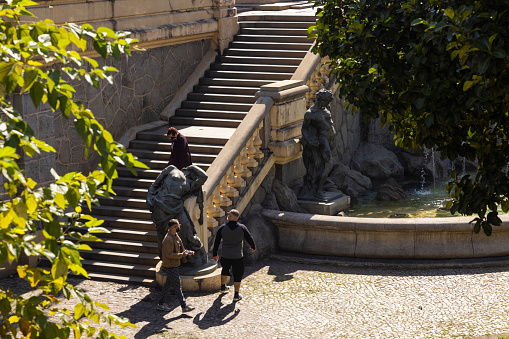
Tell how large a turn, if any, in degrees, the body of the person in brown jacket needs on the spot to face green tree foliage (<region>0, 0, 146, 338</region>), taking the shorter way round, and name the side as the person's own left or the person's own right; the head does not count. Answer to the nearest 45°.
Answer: approximately 90° to the person's own right

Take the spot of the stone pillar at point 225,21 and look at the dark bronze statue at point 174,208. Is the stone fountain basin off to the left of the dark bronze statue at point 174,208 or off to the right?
left
